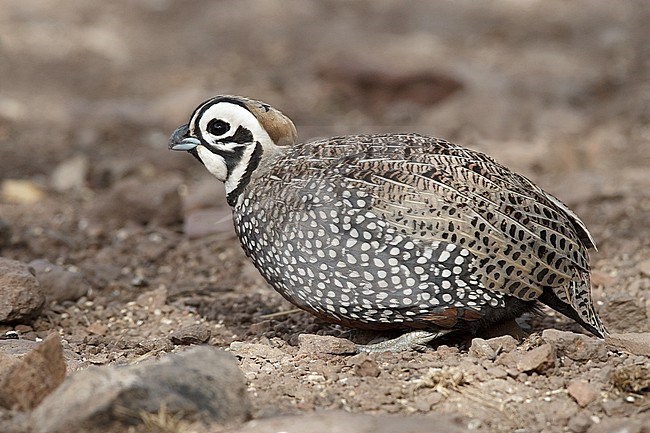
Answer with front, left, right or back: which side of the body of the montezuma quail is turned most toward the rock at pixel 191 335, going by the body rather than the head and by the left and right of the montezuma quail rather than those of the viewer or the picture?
front

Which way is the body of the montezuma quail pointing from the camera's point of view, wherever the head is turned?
to the viewer's left

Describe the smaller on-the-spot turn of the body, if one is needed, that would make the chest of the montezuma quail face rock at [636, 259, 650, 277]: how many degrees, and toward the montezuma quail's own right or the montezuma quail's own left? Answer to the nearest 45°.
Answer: approximately 135° to the montezuma quail's own right

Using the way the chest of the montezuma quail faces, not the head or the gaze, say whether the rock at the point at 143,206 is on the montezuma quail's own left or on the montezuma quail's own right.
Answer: on the montezuma quail's own right

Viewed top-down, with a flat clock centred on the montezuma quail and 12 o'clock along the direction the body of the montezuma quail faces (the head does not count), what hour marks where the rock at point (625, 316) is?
The rock is roughly at 5 o'clock from the montezuma quail.

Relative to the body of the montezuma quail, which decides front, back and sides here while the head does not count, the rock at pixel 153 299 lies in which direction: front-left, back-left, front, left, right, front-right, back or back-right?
front-right

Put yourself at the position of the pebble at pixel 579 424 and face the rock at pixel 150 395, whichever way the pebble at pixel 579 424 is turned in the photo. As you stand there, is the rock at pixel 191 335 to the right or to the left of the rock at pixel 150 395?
right

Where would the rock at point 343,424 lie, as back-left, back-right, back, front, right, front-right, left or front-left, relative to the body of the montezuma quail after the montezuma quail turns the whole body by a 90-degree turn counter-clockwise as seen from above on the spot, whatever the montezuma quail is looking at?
front

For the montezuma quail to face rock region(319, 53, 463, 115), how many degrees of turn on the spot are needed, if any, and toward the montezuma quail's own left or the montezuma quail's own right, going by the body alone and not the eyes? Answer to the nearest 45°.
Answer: approximately 90° to the montezuma quail's own right

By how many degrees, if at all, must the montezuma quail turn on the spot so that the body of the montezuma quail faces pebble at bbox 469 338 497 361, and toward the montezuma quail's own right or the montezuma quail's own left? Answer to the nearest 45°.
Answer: approximately 180°

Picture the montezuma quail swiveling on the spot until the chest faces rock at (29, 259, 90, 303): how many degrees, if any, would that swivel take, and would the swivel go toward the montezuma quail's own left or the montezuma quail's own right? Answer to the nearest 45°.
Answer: approximately 45° to the montezuma quail's own right

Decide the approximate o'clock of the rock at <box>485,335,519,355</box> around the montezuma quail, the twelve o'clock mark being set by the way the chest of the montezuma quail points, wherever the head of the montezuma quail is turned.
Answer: The rock is roughly at 6 o'clock from the montezuma quail.

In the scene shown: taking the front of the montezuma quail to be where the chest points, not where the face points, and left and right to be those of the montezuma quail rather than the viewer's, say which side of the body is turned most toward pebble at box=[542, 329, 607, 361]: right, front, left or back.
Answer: back
